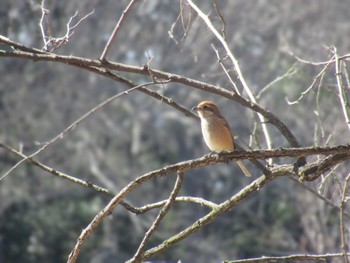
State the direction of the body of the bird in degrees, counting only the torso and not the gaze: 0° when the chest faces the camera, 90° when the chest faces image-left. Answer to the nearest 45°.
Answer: approximately 45°
